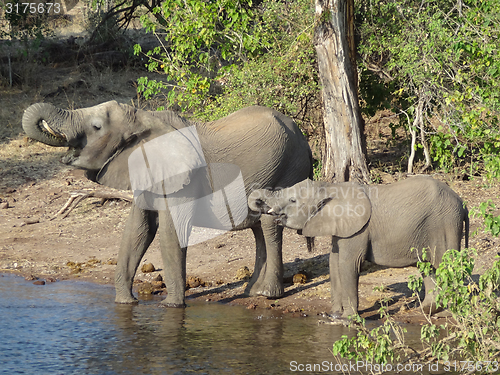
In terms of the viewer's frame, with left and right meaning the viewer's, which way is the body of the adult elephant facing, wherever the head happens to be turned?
facing to the left of the viewer

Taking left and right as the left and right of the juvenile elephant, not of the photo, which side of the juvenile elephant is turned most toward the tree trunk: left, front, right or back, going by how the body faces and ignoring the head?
right

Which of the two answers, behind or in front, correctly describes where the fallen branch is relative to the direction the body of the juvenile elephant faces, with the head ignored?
in front

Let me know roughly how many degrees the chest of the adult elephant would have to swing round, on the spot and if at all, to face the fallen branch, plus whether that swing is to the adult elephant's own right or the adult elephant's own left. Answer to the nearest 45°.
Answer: approximately 90° to the adult elephant's own right

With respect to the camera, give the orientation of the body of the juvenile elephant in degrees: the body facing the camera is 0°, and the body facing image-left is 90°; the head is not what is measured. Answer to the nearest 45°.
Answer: approximately 90°

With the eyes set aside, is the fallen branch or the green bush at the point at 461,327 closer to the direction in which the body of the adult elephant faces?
the fallen branch

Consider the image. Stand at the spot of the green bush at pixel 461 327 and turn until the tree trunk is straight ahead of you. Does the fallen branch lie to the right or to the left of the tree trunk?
left

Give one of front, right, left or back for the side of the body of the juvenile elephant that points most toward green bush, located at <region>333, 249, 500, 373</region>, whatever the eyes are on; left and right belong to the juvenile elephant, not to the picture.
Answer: left

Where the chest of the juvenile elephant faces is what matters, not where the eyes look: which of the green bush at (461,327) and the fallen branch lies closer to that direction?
the fallen branch

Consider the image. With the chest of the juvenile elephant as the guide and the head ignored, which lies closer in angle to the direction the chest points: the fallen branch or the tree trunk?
the fallen branch

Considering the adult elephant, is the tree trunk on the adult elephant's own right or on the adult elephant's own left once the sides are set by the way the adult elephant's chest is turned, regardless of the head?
on the adult elephant's own right
